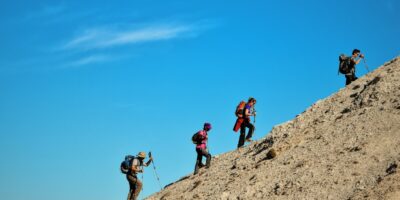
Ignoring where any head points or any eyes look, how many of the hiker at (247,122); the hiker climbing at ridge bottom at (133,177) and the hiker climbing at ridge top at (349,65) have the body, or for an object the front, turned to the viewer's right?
3

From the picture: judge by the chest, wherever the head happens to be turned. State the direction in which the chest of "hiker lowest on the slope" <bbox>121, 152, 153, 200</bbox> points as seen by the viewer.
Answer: to the viewer's right

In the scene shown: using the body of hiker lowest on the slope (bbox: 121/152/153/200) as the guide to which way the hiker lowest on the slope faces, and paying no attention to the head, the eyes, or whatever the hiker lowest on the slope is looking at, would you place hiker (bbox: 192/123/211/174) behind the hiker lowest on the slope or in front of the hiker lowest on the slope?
in front

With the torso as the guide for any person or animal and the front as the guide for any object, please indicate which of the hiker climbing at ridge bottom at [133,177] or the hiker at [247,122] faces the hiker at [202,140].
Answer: the hiker climbing at ridge bottom

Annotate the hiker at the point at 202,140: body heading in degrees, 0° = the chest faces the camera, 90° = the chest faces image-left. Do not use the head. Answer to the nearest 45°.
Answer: approximately 270°

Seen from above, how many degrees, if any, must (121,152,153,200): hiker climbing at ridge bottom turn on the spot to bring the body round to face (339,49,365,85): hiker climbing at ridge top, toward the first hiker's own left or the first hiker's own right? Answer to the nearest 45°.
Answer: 0° — they already face them

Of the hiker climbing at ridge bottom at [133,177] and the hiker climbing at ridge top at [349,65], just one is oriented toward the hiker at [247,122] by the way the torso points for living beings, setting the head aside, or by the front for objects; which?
the hiker climbing at ridge bottom at [133,177]

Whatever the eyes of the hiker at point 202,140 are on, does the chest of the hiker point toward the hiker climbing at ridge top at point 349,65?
yes

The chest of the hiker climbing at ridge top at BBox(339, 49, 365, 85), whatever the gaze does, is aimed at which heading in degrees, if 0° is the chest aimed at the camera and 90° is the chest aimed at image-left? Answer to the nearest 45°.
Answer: approximately 270°

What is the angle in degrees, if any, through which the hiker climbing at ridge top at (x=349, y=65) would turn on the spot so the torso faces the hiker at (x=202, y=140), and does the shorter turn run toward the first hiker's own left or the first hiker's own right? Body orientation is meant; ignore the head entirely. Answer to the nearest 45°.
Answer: approximately 135° to the first hiker's own right

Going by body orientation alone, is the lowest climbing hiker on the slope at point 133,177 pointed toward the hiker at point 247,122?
yes

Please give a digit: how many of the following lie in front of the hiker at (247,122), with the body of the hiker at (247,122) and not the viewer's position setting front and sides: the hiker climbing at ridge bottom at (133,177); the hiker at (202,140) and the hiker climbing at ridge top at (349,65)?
1

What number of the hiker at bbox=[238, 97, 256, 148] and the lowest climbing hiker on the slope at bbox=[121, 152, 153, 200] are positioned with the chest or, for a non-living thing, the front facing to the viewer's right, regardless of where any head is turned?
2

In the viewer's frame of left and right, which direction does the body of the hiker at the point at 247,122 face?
facing to the right of the viewer
